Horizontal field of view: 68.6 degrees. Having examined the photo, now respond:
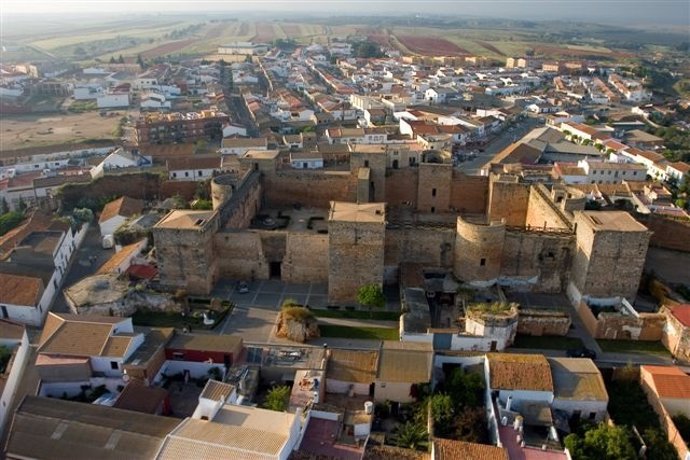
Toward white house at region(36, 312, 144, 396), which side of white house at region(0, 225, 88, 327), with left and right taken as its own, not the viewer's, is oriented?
right

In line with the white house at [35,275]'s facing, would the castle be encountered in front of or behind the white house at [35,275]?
in front

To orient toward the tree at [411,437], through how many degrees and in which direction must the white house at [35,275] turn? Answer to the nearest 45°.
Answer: approximately 45° to its right

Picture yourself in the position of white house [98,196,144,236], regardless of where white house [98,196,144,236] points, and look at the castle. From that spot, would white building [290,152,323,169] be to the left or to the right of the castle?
left

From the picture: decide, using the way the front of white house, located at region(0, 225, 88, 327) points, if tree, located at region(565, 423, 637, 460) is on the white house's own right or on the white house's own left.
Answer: on the white house's own right

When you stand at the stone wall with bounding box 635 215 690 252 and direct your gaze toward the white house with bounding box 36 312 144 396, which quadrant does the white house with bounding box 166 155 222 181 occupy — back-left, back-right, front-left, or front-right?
front-right

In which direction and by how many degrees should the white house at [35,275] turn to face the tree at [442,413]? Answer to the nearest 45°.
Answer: approximately 45° to its right

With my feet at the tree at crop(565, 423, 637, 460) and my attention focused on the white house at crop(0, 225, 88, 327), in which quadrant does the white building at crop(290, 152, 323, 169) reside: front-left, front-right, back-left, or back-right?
front-right

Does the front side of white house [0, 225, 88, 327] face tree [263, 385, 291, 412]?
no

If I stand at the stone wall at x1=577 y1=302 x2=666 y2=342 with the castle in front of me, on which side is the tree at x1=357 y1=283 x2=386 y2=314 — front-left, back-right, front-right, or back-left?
front-left

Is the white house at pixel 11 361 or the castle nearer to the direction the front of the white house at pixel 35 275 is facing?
the castle

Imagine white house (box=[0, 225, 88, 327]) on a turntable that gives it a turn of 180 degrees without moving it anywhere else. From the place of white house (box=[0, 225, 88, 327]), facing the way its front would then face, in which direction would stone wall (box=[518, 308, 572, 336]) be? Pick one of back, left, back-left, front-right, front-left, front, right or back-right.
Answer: back-left

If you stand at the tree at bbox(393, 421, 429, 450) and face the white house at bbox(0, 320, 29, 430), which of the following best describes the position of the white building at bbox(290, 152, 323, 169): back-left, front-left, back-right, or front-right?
front-right

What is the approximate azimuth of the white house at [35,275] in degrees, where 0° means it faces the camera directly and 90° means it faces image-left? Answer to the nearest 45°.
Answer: approximately 270°
